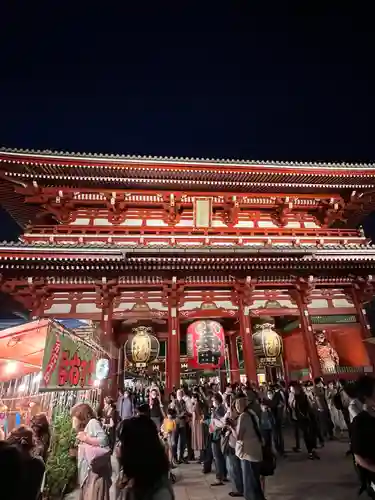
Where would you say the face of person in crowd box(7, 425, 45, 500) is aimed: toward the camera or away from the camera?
away from the camera

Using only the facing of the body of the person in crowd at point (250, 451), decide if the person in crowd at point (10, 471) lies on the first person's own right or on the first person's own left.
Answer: on the first person's own left

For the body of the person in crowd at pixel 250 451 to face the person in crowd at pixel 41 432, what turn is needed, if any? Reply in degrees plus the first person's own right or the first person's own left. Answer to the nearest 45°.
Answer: approximately 45° to the first person's own left

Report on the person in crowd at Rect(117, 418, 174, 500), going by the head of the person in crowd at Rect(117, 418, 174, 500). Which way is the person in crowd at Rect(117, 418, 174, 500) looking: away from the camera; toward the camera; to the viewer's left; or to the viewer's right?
away from the camera

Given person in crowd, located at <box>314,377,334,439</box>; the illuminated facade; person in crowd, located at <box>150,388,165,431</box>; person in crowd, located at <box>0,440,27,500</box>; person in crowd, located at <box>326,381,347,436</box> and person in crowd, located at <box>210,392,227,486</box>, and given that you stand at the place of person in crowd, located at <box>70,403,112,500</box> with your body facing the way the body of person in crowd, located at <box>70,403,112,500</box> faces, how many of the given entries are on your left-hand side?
1

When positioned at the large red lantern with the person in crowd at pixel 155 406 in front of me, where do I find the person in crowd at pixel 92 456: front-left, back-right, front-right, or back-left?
front-left

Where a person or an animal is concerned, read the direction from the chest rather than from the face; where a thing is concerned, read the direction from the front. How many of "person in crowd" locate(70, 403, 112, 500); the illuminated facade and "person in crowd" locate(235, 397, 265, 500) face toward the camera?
1

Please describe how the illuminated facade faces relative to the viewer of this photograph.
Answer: facing the viewer

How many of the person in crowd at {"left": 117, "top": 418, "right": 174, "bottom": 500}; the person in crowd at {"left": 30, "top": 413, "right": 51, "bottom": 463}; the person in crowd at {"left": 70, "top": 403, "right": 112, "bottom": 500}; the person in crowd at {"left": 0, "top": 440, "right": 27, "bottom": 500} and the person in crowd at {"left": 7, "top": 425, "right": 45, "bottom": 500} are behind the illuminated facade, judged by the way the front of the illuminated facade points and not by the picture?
0
